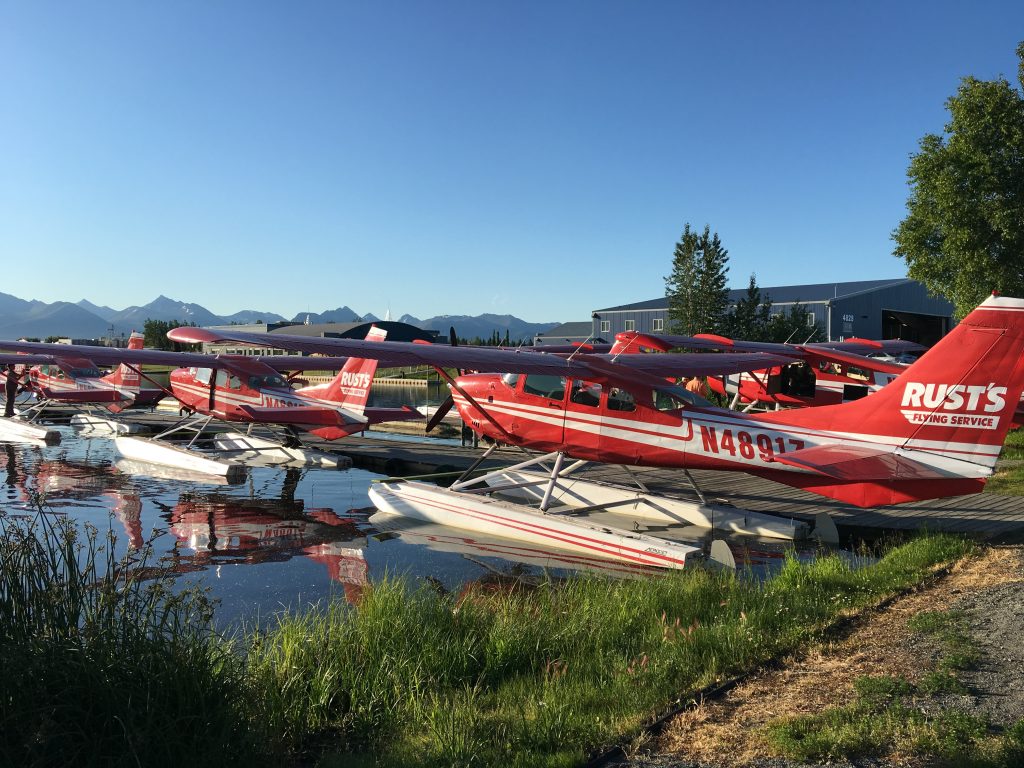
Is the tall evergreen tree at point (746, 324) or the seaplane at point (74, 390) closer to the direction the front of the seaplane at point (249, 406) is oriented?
the seaplane

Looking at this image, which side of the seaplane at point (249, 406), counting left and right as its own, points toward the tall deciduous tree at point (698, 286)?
right

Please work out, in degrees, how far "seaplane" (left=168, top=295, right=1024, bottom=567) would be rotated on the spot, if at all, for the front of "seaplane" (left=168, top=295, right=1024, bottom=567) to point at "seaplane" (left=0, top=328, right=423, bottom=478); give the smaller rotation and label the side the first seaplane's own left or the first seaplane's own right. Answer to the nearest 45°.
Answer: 0° — it already faces it

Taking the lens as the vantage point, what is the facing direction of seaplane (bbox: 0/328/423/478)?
facing away from the viewer and to the left of the viewer

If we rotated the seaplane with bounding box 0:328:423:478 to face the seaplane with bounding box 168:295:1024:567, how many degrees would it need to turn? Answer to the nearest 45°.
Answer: approximately 180°

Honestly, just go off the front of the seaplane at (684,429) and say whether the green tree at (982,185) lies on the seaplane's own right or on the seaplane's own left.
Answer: on the seaplane's own right

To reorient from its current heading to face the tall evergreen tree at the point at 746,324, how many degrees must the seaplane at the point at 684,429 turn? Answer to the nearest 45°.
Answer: approximately 45° to its right

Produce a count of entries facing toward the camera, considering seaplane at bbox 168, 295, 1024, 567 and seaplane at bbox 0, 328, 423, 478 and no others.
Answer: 0

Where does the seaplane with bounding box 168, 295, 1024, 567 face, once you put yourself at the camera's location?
facing away from the viewer and to the left of the viewer
